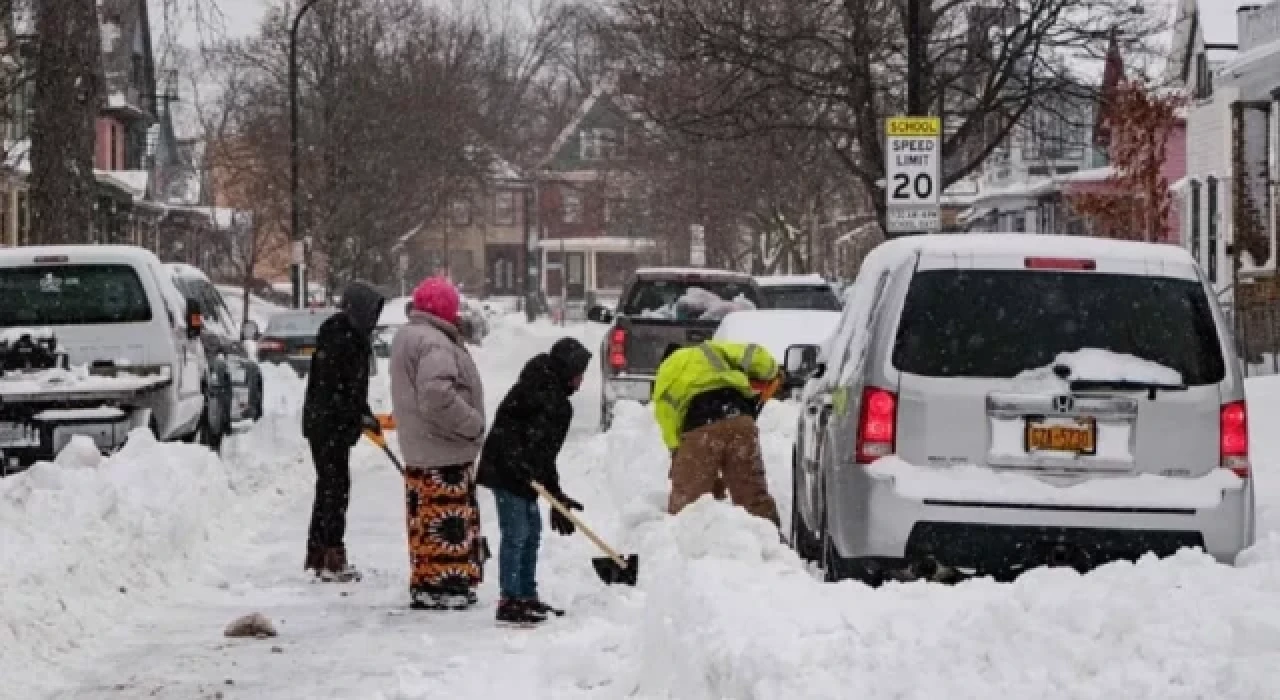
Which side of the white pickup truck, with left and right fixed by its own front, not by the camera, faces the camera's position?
back

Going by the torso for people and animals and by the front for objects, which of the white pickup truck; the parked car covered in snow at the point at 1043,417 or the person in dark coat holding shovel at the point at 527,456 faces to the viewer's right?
the person in dark coat holding shovel

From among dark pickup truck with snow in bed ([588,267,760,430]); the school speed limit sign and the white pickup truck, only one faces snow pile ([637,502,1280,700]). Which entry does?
the school speed limit sign

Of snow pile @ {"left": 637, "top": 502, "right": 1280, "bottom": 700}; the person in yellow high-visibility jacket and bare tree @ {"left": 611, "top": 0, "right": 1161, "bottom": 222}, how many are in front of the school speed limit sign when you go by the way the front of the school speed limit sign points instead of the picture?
2

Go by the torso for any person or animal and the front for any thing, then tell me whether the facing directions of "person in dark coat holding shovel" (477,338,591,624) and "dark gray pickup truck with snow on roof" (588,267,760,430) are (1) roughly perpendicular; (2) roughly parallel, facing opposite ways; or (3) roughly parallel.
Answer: roughly perpendicular

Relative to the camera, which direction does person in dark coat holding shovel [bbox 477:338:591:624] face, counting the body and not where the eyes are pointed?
to the viewer's right

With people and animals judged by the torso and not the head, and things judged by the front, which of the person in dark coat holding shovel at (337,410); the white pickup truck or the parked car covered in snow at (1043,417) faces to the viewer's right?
the person in dark coat holding shovel

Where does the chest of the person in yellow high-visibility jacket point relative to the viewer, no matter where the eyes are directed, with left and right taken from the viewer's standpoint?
facing away from the viewer

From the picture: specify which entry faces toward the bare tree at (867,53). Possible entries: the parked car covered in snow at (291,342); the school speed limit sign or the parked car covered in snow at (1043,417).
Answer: the parked car covered in snow at (1043,417)

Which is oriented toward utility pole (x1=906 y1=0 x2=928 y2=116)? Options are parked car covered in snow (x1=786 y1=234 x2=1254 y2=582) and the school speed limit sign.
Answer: the parked car covered in snow

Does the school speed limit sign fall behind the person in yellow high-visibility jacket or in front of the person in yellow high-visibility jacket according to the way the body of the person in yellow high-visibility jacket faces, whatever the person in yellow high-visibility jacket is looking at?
in front

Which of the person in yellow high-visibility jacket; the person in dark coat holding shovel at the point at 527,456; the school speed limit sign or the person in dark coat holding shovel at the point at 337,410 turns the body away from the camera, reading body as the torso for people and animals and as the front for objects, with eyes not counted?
the person in yellow high-visibility jacket

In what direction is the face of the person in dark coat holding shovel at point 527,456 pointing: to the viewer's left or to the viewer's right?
to the viewer's right

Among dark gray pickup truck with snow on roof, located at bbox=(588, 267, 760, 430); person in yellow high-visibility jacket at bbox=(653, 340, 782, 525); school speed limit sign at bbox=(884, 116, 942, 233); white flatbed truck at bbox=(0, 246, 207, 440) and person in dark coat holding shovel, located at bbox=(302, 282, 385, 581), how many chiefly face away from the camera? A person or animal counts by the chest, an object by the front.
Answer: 3

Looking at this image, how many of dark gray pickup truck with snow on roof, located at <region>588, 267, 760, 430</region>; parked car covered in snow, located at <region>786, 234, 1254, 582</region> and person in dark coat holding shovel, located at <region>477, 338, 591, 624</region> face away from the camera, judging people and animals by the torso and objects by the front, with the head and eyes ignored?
2
